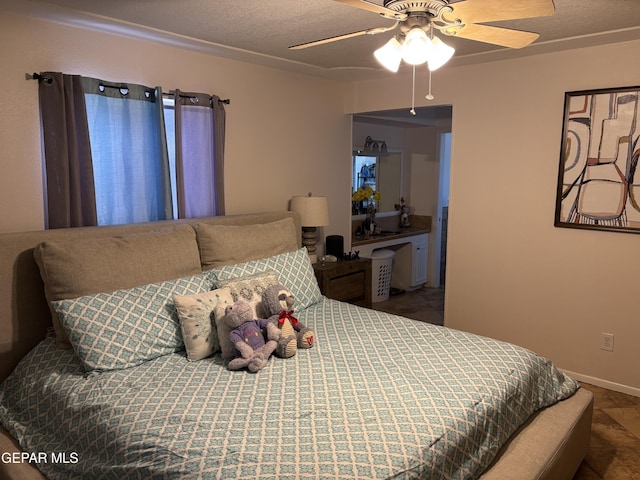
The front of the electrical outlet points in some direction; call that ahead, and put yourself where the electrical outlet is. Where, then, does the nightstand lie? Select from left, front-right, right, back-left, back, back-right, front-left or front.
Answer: right

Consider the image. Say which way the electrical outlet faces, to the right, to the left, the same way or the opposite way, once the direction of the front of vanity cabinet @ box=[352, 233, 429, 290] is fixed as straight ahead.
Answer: to the right

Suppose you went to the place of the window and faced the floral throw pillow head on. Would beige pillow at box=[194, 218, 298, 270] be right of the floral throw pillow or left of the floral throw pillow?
left

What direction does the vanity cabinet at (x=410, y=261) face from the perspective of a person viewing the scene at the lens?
facing the viewer and to the right of the viewer

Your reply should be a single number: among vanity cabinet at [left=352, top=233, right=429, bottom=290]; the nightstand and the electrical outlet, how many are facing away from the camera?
0

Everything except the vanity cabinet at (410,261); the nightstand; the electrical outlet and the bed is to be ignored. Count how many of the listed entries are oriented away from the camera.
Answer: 0

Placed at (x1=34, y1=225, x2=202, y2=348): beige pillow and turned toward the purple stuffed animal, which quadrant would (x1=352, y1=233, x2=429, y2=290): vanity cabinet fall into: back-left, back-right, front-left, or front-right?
front-left

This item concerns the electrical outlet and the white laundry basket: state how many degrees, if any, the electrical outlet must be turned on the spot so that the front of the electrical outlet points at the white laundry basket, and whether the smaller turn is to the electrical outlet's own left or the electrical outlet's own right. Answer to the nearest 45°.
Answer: approximately 135° to the electrical outlet's own right

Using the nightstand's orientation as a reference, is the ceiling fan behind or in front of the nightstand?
in front

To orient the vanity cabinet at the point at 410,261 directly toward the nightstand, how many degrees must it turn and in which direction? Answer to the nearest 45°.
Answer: approximately 45° to its right

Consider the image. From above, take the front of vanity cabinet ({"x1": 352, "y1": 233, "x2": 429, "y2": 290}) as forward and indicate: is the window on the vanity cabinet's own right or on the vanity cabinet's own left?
on the vanity cabinet's own right

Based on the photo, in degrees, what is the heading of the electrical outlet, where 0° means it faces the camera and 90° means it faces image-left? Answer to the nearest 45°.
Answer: approximately 0°

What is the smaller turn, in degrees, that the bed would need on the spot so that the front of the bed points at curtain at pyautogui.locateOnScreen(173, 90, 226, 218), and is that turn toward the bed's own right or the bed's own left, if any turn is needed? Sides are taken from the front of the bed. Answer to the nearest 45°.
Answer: approximately 135° to the bed's own left
